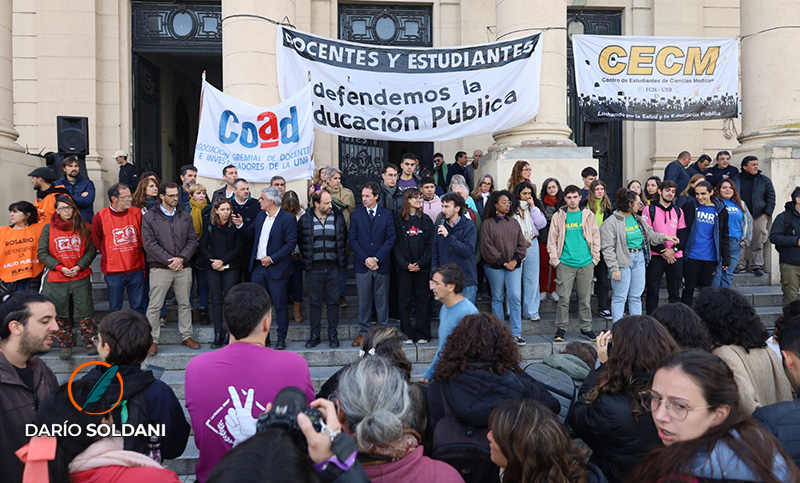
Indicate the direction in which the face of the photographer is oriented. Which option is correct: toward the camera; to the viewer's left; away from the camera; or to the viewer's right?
away from the camera

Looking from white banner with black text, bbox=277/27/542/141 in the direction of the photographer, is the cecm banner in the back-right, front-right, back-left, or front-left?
back-left

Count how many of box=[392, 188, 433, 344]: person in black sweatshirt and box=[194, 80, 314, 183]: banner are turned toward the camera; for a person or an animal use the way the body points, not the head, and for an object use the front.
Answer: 2

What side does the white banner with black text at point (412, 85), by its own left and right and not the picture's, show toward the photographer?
front

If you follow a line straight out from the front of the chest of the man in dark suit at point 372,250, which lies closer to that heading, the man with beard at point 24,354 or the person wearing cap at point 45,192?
the man with beard

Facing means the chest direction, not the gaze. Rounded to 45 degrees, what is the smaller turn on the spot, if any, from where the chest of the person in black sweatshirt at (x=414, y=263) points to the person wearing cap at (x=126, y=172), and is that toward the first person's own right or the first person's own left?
approximately 135° to the first person's own right

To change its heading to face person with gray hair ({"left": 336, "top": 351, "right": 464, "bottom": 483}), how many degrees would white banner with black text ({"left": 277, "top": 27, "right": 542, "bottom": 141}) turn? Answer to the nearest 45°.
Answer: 0° — it already faces them

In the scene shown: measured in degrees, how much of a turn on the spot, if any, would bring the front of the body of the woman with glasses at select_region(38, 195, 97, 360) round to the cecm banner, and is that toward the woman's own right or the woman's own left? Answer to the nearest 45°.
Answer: approximately 90° to the woman's own left

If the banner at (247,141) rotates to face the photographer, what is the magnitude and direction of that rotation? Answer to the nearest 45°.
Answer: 0° — it already faces them

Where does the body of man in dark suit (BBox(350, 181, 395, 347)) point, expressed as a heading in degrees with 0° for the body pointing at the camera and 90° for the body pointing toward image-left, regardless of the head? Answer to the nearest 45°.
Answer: approximately 0°

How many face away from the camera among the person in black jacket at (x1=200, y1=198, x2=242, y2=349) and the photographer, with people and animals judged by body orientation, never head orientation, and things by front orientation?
1

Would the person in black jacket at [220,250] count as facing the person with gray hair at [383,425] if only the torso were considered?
yes

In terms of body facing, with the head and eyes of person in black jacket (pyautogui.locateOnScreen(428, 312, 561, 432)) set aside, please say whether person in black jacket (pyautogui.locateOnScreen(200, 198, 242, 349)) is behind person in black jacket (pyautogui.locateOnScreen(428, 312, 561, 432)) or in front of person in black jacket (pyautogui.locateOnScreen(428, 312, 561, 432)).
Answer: in front

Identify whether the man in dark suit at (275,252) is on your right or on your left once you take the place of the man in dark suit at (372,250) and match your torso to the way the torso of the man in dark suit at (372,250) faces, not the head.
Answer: on your right

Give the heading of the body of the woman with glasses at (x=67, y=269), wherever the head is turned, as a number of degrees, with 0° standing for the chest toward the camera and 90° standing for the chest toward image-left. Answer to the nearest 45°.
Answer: approximately 0°

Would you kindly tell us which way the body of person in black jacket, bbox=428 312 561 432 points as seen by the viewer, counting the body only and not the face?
away from the camera

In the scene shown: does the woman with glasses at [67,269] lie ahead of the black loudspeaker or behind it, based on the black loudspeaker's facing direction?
ahead

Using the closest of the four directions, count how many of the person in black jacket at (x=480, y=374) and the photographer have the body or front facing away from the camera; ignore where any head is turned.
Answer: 2
